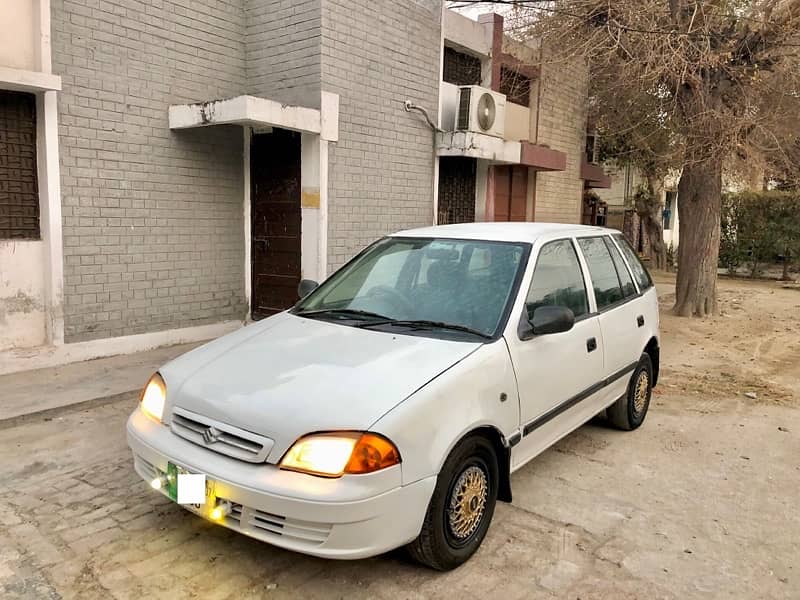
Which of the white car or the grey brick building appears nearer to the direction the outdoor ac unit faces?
the white car

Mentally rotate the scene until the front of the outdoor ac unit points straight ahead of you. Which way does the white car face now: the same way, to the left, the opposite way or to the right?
to the right

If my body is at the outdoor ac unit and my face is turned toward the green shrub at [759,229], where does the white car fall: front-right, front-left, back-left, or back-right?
back-right

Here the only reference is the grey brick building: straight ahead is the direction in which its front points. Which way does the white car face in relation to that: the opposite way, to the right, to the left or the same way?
to the right

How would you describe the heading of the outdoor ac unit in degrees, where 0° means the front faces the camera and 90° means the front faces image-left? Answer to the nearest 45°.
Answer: approximately 315°

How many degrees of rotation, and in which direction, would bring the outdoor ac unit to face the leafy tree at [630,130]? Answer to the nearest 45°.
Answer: approximately 90° to its left

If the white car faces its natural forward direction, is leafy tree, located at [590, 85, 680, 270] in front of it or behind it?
behind

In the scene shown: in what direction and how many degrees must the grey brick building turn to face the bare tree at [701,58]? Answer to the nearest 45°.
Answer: approximately 45° to its left

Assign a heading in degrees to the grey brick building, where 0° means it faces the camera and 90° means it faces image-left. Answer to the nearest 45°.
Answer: approximately 315°

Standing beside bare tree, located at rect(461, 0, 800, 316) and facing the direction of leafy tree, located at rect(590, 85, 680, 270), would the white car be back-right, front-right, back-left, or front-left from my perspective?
back-left

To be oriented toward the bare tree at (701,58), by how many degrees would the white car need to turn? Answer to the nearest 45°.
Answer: approximately 180°
